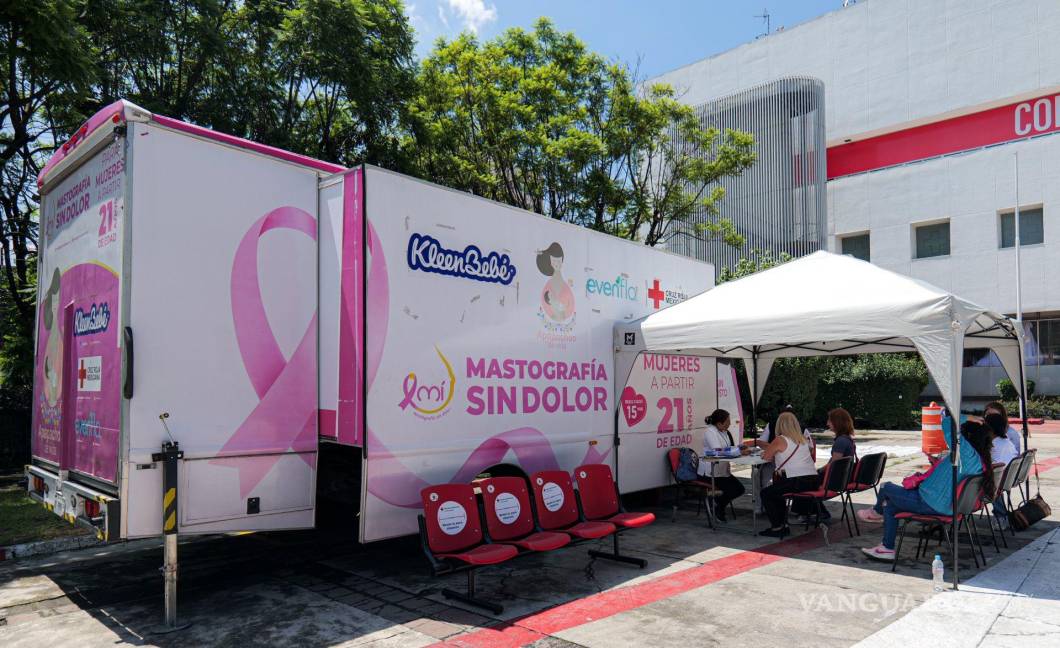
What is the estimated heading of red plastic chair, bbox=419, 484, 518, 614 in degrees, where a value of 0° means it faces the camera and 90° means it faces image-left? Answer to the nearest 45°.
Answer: approximately 315°

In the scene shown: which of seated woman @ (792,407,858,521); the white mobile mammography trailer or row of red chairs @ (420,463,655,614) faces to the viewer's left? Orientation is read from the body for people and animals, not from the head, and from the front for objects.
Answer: the seated woman

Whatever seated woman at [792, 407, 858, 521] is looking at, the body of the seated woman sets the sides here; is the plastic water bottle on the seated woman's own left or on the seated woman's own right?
on the seated woman's own left

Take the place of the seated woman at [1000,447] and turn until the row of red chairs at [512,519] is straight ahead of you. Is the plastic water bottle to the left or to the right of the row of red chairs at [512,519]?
left

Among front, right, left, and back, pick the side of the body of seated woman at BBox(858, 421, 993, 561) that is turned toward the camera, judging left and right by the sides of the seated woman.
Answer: left

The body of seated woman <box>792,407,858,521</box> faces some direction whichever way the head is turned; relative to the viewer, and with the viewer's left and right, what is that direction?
facing to the left of the viewer

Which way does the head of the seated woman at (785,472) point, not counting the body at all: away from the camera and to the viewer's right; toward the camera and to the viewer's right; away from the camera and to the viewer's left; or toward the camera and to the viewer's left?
away from the camera and to the viewer's left

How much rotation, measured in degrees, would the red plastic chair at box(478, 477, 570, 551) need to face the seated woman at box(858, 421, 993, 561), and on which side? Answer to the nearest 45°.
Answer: approximately 45° to its left

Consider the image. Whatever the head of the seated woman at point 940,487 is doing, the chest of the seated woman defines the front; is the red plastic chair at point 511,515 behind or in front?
in front
